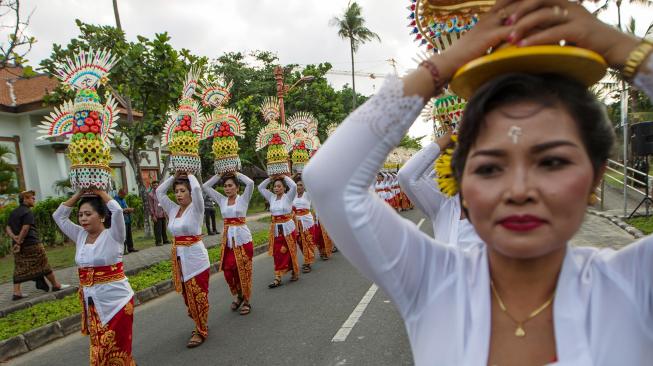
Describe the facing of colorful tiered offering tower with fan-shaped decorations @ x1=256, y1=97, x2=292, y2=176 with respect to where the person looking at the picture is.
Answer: facing the viewer

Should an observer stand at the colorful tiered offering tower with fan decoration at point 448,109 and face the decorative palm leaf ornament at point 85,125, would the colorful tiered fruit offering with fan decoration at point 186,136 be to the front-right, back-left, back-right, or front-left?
front-right

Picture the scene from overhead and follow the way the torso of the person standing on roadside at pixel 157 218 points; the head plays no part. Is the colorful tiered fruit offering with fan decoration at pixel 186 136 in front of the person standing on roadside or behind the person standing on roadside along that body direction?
in front

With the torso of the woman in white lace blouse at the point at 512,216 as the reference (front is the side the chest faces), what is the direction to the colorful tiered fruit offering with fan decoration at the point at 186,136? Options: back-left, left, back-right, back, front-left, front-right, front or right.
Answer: back-right

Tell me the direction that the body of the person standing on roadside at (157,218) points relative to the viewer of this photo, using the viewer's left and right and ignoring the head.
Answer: facing the viewer and to the right of the viewer

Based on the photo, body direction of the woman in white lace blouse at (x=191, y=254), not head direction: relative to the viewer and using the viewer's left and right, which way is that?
facing the viewer and to the left of the viewer

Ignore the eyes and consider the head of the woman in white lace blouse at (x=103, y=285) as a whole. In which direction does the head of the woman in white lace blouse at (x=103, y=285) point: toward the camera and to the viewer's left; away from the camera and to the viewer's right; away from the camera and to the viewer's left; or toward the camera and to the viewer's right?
toward the camera and to the viewer's left

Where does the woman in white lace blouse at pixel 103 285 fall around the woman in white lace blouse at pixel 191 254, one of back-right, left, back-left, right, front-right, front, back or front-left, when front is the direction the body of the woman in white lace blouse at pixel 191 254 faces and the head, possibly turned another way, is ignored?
front

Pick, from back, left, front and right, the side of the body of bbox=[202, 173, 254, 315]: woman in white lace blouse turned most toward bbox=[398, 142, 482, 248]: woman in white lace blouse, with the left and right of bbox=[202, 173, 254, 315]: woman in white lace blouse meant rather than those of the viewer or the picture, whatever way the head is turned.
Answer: left

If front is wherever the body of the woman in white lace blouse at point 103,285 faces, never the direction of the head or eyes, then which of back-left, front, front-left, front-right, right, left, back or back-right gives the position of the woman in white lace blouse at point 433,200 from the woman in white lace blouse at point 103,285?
left

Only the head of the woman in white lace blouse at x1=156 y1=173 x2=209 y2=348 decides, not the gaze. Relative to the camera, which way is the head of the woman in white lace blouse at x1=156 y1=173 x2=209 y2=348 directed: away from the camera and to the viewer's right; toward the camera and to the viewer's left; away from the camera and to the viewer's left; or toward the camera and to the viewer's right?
toward the camera and to the viewer's left

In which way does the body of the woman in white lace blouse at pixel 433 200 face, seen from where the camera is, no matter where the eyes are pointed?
toward the camera

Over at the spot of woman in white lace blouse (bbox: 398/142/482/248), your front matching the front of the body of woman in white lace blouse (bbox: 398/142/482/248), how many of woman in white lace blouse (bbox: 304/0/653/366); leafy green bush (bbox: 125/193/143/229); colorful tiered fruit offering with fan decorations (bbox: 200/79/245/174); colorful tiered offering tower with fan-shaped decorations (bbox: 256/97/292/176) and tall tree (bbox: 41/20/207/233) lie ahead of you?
1
